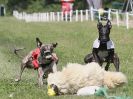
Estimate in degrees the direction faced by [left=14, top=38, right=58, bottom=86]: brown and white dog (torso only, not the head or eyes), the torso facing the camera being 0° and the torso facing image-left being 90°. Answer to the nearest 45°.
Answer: approximately 315°

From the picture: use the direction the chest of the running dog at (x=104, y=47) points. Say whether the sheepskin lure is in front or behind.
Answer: in front

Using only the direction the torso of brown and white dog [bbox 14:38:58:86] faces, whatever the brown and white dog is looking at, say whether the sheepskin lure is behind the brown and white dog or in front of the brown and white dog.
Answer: in front

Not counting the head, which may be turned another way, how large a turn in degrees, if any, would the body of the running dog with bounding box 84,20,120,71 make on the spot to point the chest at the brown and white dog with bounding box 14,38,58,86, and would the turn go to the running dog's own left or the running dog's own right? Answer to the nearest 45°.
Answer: approximately 45° to the running dog's own right

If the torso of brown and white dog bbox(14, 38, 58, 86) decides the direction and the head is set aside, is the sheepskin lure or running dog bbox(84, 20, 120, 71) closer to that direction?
the sheepskin lure

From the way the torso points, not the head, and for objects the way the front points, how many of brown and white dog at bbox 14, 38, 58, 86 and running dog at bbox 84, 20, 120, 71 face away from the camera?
0

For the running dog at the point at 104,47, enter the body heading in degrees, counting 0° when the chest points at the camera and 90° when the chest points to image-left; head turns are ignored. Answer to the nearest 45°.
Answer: approximately 0°
